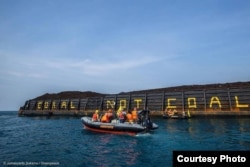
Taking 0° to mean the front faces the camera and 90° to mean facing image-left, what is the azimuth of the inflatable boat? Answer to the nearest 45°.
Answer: approximately 90°
